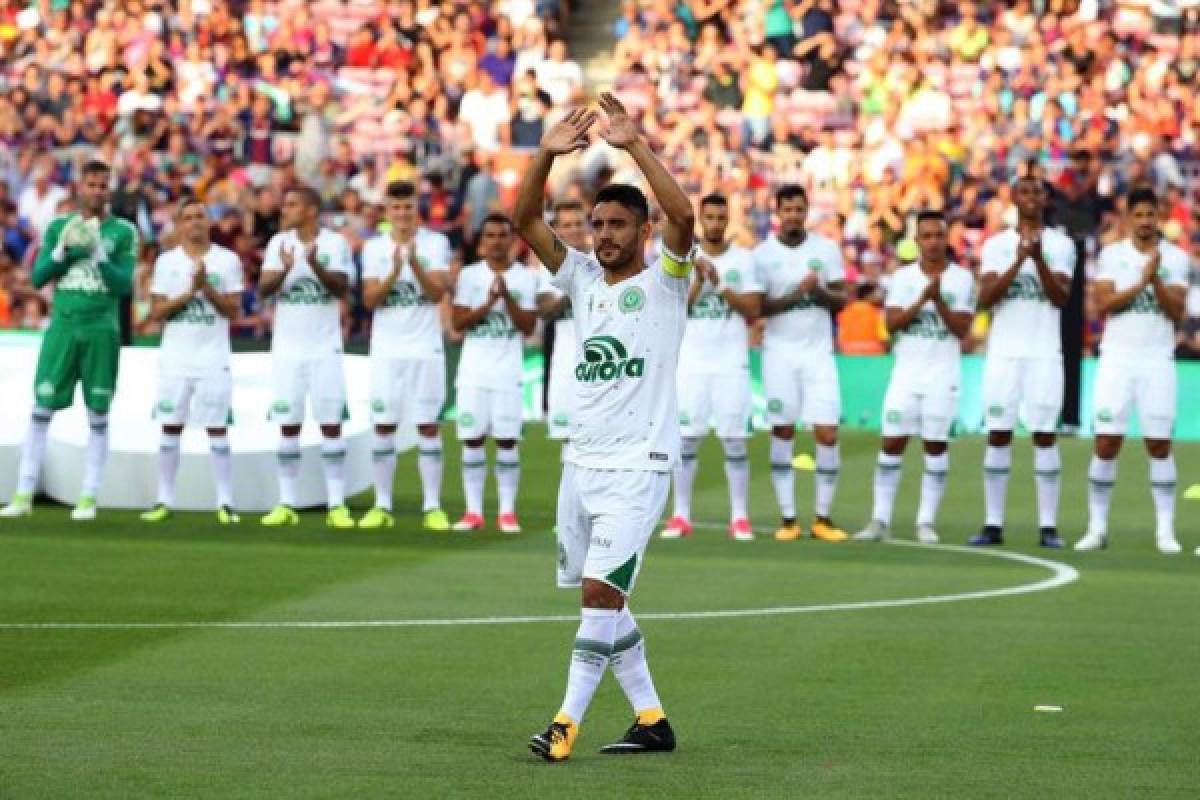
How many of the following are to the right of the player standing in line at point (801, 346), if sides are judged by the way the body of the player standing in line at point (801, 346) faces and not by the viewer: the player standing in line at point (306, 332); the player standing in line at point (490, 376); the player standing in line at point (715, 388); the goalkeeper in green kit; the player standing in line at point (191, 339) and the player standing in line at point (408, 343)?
6

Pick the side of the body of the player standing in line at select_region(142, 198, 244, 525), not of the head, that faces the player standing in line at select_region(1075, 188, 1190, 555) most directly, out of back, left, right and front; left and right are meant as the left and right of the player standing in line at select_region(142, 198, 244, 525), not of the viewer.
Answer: left

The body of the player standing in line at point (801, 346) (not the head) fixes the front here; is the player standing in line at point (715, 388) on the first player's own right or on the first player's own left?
on the first player's own right

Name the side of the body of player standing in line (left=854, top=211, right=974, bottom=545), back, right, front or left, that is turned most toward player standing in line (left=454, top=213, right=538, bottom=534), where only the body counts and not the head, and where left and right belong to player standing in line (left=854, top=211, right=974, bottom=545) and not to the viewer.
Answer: right

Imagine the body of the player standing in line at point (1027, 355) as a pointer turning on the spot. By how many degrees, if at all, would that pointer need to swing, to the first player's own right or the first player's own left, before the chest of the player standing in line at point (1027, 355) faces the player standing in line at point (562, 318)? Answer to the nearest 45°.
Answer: approximately 90° to the first player's own right

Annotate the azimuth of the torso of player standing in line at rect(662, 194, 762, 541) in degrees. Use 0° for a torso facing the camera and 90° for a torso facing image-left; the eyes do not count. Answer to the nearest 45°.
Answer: approximately 0°

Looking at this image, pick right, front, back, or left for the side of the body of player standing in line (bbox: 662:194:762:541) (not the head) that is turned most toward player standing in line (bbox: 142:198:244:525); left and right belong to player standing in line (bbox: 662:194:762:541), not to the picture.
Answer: right

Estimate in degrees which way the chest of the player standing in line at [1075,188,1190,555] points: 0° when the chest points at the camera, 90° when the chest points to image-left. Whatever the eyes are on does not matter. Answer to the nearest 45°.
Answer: approximately 0°
